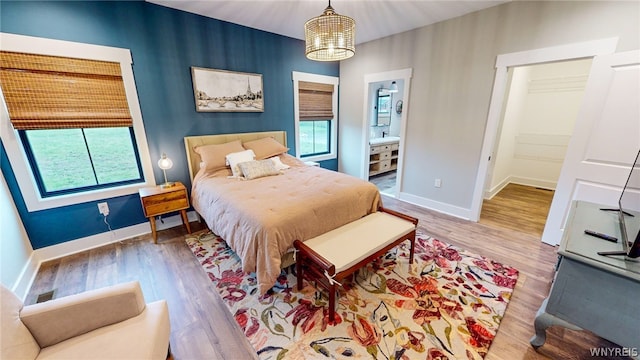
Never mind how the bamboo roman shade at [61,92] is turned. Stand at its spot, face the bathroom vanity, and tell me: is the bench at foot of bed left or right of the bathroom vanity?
right

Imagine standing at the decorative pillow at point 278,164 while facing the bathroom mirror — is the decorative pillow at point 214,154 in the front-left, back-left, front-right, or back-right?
back-left

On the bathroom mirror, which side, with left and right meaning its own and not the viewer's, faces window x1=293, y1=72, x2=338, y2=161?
right

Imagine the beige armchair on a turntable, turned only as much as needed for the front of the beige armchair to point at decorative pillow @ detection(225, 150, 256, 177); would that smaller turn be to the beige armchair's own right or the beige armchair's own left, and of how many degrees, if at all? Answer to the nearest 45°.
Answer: approximately 45° to the beige armchair's own left

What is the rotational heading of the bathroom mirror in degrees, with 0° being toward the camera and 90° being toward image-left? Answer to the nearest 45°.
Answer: approximately 315°

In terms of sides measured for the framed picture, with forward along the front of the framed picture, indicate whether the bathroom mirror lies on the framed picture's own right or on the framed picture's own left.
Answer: on the framed picture's own left

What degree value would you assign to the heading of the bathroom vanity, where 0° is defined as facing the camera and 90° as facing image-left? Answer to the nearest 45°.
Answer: approximately 315°

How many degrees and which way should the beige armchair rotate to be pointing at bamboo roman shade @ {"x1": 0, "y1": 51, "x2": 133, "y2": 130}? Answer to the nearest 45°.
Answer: approximately 90° to its left

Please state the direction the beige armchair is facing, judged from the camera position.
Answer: facing to the right of the viewer

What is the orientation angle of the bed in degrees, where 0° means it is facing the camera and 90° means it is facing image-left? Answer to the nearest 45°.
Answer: approximately 315°
